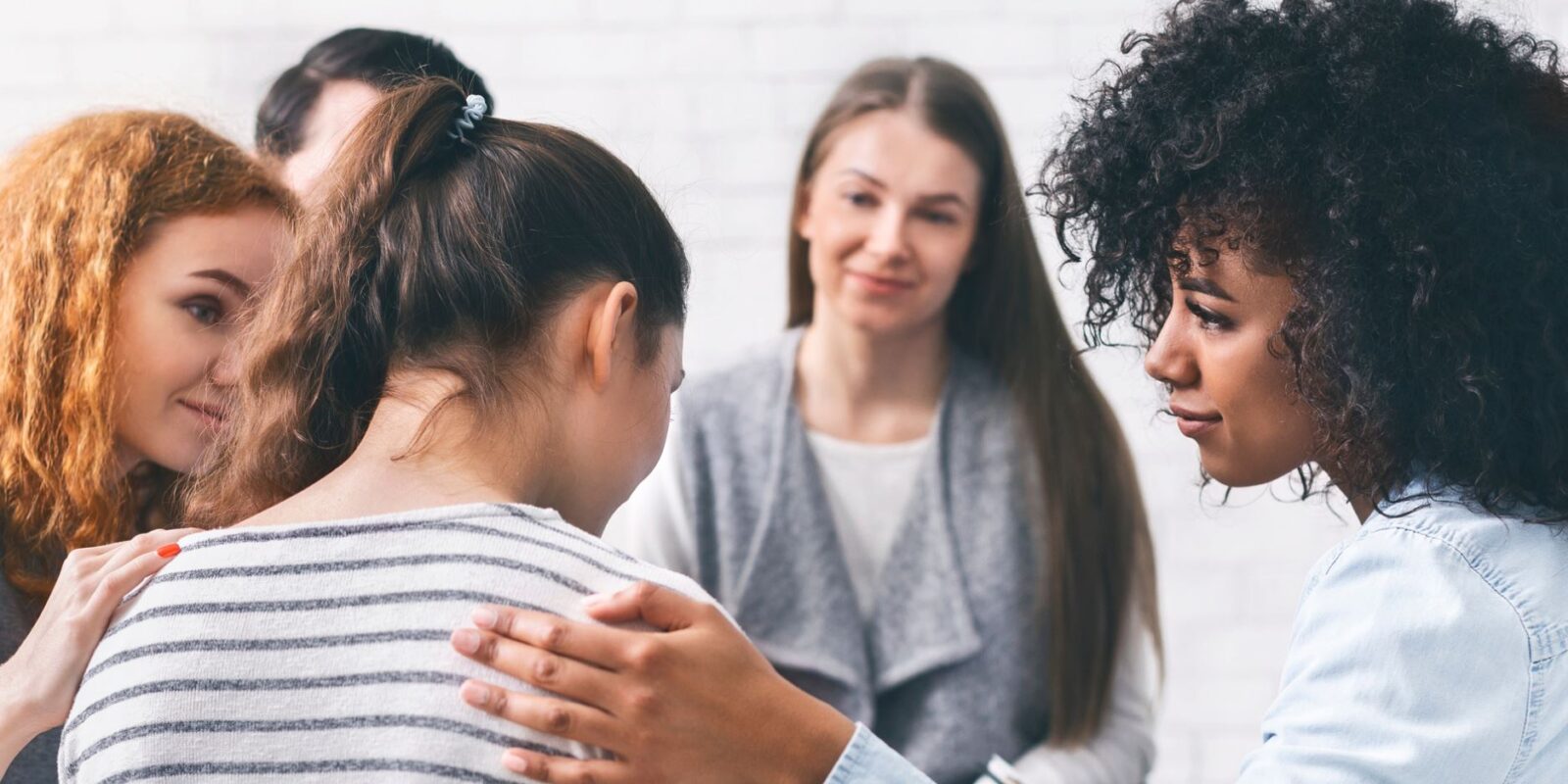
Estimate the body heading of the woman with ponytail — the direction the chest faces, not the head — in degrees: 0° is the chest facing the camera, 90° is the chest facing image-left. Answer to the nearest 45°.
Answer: approximately 225°

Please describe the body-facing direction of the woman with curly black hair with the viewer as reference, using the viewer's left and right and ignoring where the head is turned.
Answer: facing to the left of the viewer

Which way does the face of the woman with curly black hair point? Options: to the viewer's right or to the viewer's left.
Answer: to the viewer's left

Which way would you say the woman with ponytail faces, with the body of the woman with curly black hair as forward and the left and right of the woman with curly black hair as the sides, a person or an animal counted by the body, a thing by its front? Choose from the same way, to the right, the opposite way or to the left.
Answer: to the right

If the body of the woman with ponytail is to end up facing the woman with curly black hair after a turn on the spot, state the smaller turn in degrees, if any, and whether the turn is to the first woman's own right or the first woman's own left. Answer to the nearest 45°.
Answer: approximately 45° to the first woman's own right

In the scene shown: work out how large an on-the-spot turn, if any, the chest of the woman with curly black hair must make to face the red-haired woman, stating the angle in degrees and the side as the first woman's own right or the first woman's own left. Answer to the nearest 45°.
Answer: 0° — they already face them

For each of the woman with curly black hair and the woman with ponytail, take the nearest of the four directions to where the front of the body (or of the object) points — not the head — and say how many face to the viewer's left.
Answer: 1

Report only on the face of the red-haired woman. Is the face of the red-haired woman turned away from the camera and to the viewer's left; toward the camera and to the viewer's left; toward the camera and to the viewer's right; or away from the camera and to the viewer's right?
toward the camera and to the viewer's right
